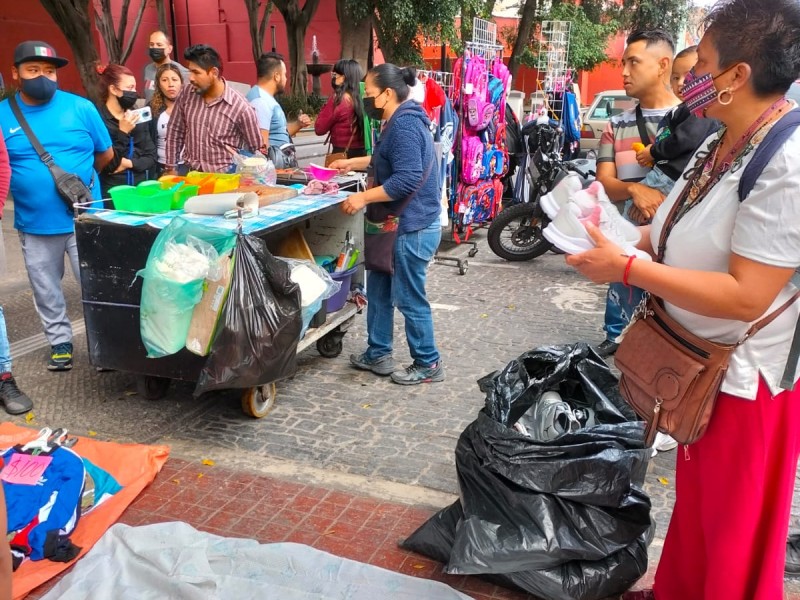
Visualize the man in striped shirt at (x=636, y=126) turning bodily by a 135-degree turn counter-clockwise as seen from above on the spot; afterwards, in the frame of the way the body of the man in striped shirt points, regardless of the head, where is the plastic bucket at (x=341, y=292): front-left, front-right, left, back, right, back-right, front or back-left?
back

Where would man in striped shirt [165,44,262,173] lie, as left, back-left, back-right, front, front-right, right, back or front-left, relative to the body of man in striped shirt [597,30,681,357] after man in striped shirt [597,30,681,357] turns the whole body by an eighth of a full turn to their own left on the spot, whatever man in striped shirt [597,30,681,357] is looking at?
right

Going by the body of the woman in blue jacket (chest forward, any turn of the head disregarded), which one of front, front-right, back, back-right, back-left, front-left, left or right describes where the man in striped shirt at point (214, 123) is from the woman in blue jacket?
front-right

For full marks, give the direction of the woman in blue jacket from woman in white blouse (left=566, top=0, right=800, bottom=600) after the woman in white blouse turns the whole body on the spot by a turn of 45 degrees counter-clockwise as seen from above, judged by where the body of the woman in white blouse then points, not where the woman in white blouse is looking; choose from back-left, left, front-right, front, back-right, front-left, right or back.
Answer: right

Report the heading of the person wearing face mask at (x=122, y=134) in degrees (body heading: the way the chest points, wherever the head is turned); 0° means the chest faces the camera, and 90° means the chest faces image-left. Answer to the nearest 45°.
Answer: approximately 315°

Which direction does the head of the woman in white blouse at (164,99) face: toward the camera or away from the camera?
toward the camera

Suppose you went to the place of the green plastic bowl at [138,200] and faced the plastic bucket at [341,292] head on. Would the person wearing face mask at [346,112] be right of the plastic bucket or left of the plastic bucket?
left

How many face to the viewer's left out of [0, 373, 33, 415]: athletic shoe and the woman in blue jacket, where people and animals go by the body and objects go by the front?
1

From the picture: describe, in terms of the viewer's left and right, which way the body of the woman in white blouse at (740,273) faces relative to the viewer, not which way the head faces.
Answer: facing to the left of the viewer

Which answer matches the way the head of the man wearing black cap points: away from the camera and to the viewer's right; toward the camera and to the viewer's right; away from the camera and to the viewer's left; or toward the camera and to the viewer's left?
toward the camera and to the viewer's right

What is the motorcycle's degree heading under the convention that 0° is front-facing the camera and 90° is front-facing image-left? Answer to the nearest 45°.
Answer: approximately 45°

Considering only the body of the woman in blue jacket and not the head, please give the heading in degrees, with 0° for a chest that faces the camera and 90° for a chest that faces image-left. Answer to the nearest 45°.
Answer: approximately 90°

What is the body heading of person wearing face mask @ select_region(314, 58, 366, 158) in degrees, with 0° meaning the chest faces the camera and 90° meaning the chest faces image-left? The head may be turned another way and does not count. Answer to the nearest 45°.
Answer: approximately 90°

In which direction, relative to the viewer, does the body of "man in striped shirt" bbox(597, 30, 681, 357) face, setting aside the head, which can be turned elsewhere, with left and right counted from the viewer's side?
facing the viewer and to the left of the viewer

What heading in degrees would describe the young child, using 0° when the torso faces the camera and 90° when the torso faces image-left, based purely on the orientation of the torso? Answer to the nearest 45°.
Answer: approximately 45°
